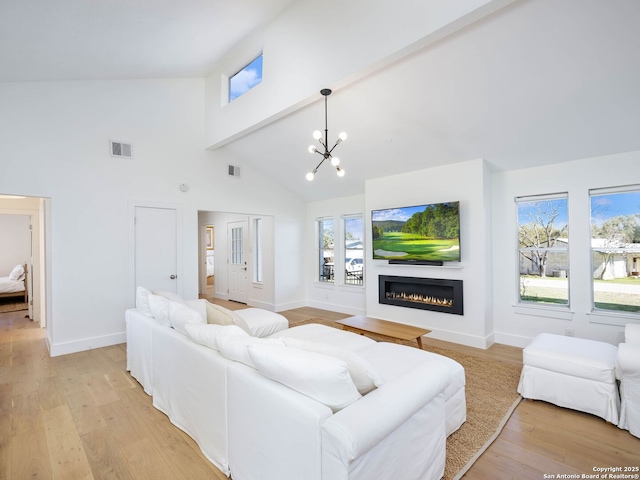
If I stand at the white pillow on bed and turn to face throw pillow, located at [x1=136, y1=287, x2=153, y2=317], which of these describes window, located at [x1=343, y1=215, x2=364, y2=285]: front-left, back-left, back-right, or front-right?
front-left

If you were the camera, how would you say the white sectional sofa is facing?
facing away from the viewer and to the right of the viewer

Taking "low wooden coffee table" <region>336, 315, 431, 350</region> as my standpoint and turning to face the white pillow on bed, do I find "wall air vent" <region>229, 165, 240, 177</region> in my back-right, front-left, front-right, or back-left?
front-right

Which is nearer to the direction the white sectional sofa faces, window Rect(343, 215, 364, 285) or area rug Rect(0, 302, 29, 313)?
the window

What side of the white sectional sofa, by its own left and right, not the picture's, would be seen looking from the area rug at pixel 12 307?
left

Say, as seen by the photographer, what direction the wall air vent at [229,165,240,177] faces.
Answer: facing the viewer and to the right of the viewer

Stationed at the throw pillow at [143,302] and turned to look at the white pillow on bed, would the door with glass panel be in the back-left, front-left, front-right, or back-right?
front-right

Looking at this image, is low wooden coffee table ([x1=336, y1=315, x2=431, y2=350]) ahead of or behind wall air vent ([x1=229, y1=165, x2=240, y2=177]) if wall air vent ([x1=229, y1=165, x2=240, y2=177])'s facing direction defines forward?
ahead

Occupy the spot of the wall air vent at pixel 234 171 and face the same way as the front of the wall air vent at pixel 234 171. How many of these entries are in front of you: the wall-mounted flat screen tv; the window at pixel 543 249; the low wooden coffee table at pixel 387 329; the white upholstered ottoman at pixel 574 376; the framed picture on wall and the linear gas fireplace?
5

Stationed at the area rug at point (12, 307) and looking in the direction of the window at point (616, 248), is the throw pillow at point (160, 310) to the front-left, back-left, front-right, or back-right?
front-right

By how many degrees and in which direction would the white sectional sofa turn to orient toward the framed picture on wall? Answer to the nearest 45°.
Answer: approximately 45° to its left

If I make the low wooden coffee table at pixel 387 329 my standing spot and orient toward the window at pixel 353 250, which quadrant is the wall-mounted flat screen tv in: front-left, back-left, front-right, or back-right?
front-right

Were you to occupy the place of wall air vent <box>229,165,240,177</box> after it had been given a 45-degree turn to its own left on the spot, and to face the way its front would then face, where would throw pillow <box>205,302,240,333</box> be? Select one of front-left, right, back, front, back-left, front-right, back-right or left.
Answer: right

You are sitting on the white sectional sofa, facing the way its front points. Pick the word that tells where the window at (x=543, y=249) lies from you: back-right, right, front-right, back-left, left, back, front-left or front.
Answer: front

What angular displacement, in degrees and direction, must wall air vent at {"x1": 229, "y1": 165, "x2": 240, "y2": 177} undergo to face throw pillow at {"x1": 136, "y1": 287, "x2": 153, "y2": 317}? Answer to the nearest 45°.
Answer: approximately 45° to its right

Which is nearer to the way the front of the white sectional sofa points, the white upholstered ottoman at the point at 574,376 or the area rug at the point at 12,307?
the white upholstered ottoman

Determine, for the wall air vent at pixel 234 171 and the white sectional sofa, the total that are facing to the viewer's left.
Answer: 0
